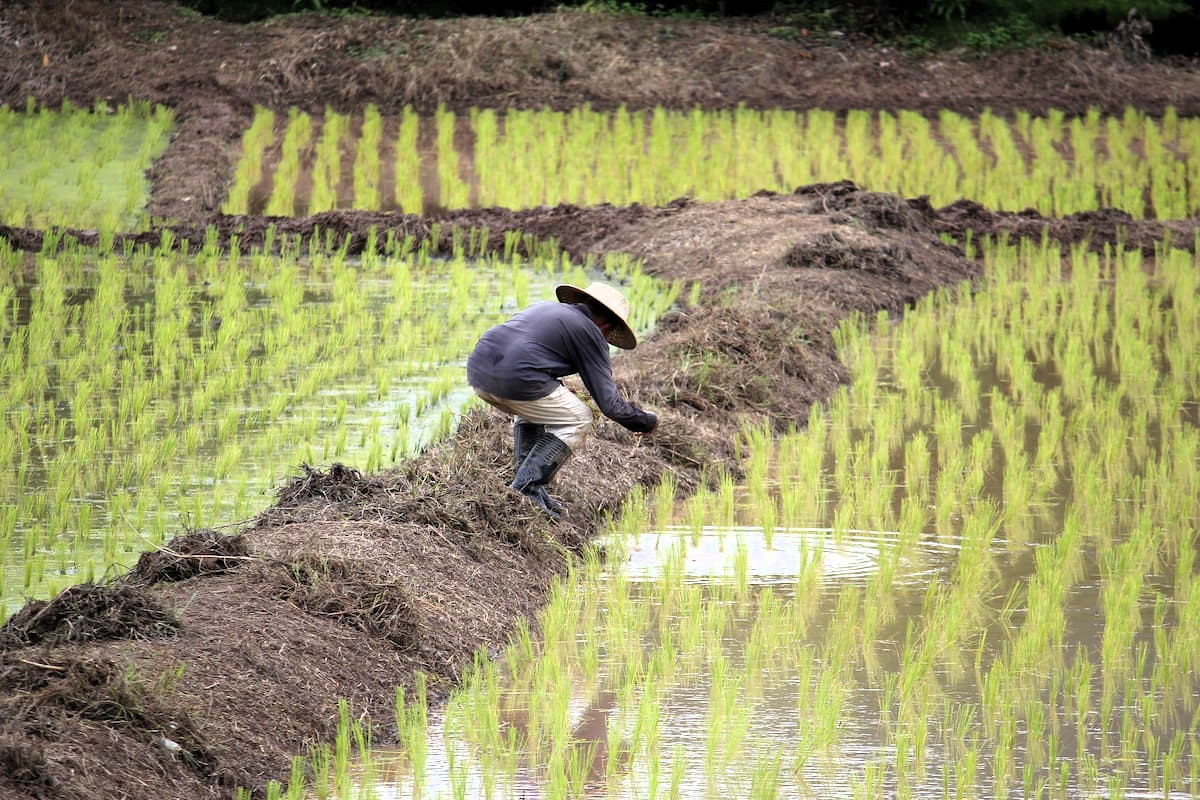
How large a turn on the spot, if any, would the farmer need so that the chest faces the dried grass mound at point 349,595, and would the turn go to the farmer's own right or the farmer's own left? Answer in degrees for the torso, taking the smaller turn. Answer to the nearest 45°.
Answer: approximately 135° to the farmer's own right

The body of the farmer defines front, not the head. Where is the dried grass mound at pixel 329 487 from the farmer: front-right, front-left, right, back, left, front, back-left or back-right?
back

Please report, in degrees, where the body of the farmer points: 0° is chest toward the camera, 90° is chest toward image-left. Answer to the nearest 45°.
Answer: approximately 270°

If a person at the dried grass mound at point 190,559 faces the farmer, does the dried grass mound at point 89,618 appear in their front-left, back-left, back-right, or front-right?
back-right

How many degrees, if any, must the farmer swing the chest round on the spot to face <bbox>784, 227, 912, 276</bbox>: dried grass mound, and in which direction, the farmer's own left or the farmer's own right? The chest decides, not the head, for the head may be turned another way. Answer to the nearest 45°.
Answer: approximately 90° to the farmer's own left

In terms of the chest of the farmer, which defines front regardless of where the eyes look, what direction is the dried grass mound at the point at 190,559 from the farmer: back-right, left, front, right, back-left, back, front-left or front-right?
back-right
